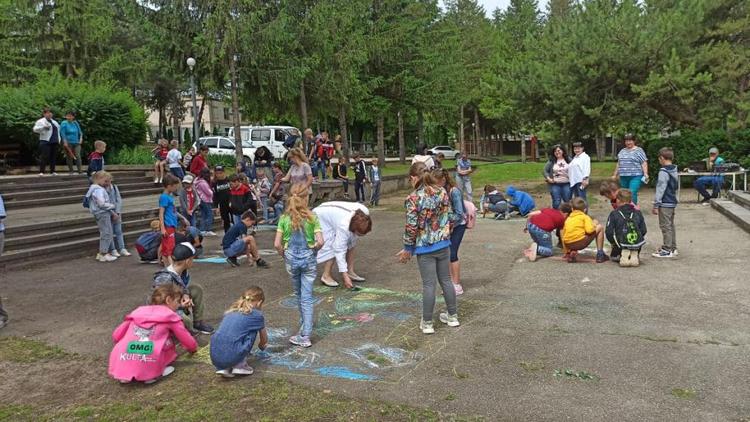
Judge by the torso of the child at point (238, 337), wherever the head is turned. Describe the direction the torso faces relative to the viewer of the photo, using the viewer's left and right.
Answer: facing away from the viewer and to the right of the viewer

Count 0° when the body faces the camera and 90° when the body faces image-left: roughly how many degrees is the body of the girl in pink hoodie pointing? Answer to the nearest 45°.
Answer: approximately 225°

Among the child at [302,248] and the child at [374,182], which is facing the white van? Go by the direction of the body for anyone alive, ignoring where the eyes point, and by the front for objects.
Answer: the child at [302,248]

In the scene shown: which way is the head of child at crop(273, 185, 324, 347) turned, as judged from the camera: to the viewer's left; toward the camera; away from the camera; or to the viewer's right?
away from the camera

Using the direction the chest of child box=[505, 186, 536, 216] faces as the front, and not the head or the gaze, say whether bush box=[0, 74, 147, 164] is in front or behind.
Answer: in front

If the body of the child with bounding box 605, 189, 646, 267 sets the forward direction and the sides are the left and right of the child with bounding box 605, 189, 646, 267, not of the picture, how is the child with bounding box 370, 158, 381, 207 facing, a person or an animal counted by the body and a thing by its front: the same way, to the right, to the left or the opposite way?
the opposite way

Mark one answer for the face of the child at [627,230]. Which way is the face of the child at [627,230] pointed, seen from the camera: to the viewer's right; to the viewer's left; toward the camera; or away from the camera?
away from the camera

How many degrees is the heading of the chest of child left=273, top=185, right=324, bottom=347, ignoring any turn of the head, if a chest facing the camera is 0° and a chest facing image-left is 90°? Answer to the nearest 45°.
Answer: approximately 180°

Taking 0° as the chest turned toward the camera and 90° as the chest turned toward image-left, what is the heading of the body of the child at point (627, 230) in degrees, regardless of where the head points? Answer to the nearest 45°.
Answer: approximately 180°
